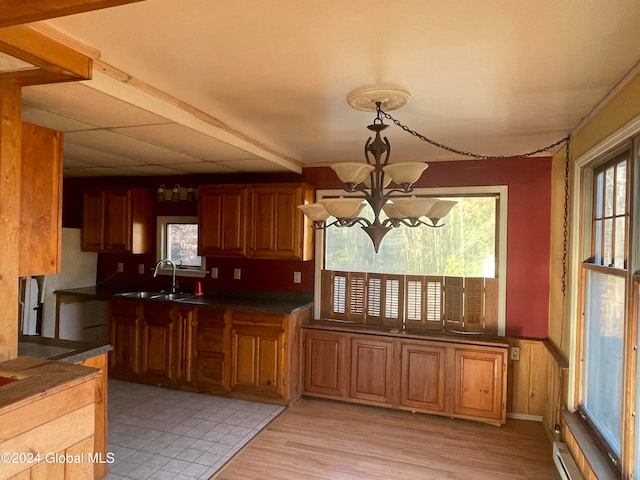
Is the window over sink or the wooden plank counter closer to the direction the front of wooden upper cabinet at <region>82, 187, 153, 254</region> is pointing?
the wooden plank counter

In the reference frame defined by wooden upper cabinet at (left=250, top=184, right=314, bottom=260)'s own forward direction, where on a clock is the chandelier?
The chandelier is roughly at 10 o'clock from the wooden upper cabinet.

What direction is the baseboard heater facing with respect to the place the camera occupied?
facing to the left of the viewer

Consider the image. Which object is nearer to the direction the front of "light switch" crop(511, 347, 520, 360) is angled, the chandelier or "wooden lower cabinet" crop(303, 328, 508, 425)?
the chandelier

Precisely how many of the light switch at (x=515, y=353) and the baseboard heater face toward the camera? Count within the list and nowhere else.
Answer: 1

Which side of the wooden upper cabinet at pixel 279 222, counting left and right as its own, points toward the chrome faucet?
right

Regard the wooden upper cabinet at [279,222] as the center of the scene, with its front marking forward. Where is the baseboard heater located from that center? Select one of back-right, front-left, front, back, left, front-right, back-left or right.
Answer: left

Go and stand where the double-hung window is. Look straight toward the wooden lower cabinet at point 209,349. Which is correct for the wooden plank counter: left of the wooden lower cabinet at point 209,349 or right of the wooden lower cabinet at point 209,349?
left
